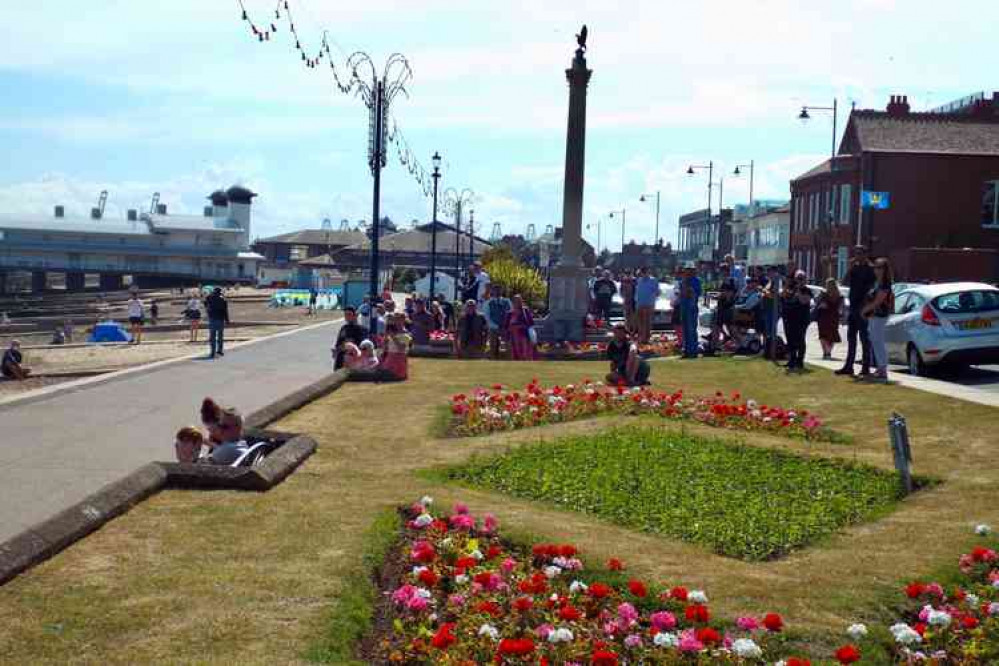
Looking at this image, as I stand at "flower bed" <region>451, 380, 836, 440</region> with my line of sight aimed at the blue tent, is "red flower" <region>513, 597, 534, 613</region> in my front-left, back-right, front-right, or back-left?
back-left

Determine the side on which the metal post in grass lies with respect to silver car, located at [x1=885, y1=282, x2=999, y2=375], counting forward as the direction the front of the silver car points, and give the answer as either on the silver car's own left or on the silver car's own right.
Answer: on the silver car's own left

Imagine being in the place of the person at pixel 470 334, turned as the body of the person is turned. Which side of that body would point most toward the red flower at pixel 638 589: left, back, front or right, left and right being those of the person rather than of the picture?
front

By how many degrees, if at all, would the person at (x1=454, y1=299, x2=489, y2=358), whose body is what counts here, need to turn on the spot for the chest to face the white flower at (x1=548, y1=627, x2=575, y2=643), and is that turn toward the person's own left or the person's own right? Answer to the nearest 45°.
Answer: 0° — they already face it

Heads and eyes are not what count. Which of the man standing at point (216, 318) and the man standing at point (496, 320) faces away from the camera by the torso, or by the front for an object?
the man standing at point (216, 318)

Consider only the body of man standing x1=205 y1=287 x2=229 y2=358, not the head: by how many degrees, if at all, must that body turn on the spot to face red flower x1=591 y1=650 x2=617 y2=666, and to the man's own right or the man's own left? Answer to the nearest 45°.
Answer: approximately 180°
